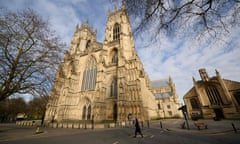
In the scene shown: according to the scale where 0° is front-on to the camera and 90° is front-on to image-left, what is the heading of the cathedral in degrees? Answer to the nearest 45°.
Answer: approximately 45°

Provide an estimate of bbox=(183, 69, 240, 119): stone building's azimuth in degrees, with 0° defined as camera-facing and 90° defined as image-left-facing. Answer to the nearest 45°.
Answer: approximately 0°

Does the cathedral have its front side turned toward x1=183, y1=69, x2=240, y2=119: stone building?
no

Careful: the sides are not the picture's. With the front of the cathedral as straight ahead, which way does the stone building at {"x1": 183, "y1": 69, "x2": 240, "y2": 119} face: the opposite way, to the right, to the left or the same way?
the same way

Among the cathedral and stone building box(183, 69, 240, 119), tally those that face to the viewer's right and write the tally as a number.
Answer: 0
